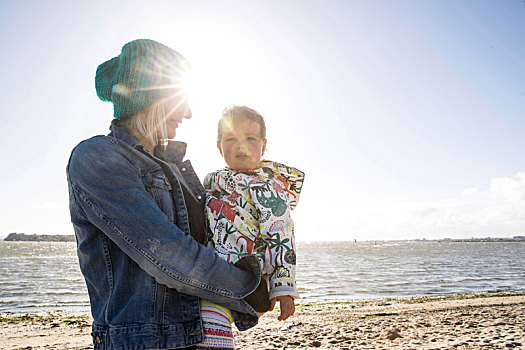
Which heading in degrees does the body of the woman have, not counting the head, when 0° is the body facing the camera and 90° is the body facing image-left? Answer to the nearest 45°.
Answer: approximately 270°

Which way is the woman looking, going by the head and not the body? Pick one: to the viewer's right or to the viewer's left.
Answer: to the viewer's right
